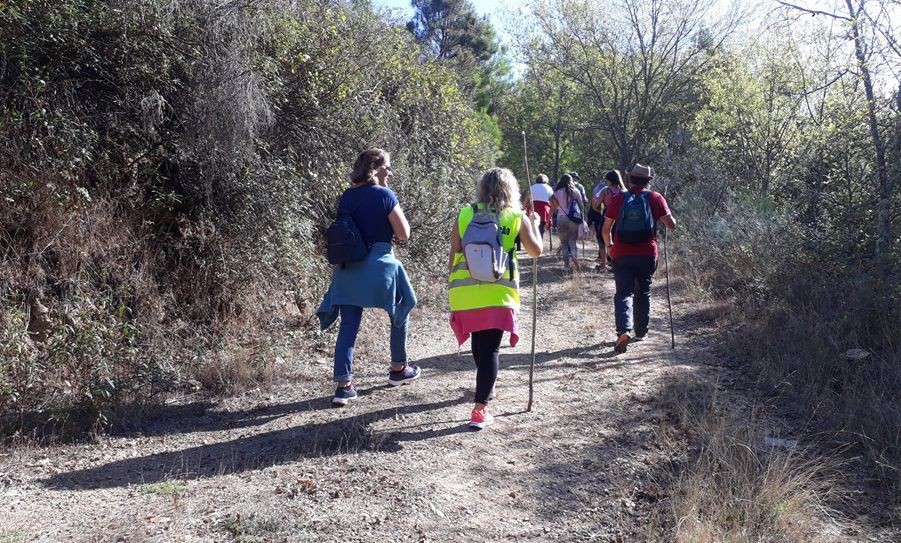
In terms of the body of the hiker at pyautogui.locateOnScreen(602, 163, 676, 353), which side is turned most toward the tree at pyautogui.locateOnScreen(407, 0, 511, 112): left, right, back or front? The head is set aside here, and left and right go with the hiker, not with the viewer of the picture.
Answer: front

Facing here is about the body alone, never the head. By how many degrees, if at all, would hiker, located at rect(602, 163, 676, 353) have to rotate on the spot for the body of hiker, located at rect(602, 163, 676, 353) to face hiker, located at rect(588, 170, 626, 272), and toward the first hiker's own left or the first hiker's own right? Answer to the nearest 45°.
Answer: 0° — they already face them

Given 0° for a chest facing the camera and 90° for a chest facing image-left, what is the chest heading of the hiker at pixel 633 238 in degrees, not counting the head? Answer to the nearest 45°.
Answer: approximately 180°

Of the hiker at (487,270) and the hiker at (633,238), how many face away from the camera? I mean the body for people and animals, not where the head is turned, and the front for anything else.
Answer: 2

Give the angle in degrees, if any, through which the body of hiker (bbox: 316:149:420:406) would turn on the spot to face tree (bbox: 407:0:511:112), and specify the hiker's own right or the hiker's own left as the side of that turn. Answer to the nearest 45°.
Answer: approximately 45° to the hiker's own left

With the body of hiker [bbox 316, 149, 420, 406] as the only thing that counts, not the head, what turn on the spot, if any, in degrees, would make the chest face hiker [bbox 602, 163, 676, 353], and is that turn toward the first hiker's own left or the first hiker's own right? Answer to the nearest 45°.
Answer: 0° — they already face them

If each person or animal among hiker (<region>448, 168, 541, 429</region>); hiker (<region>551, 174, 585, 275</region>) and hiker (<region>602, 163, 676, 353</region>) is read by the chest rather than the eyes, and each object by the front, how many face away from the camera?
3

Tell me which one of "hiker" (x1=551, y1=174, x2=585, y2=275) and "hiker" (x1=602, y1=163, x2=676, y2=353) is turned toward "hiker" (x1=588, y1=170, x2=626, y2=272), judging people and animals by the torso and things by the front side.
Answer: "hiker" (x1=602, y1=163, x2=676, y2=353)

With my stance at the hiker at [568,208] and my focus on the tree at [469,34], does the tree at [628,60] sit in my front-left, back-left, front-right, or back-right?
front-right

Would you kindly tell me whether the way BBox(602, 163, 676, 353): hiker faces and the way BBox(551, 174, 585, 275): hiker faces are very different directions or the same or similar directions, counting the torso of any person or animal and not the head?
same or similar directions

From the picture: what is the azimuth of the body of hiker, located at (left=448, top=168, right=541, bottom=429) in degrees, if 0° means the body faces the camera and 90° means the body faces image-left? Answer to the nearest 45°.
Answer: approximately 180°

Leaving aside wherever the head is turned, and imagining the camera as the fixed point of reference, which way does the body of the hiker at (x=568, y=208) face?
away from the camera

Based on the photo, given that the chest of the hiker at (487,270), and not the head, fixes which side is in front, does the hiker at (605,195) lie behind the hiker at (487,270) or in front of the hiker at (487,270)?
in front

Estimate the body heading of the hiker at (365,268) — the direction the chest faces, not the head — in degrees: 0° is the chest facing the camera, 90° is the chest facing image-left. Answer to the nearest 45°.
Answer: approximately 225°

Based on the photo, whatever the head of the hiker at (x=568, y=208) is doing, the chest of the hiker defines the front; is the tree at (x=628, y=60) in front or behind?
in front

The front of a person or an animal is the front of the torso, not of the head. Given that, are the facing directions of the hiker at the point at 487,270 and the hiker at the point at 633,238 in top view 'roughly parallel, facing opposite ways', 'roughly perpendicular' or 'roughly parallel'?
roughly parallel
